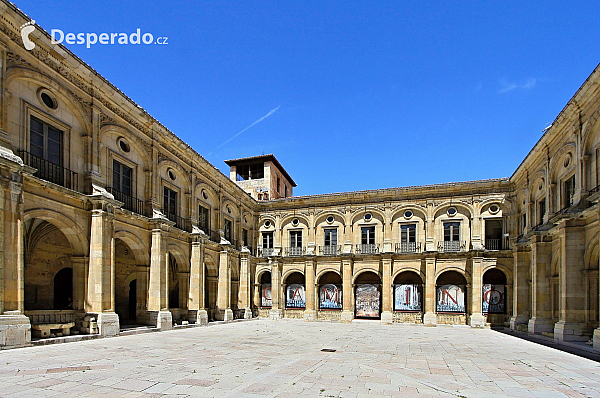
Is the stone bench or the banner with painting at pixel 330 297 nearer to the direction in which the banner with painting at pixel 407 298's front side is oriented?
the stone bench

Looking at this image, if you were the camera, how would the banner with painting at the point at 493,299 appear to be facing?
facing the viewer

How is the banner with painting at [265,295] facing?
toward the camera

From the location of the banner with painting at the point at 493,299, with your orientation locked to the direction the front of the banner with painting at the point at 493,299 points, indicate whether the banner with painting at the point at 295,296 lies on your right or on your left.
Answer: on your right

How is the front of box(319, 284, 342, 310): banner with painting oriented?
toward the camera

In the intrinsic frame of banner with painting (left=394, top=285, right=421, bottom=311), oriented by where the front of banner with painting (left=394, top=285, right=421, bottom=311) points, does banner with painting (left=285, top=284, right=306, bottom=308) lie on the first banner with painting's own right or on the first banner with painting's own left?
on the first banner with painting's own right

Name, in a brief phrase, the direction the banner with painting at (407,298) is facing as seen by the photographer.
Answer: facing the viewer
